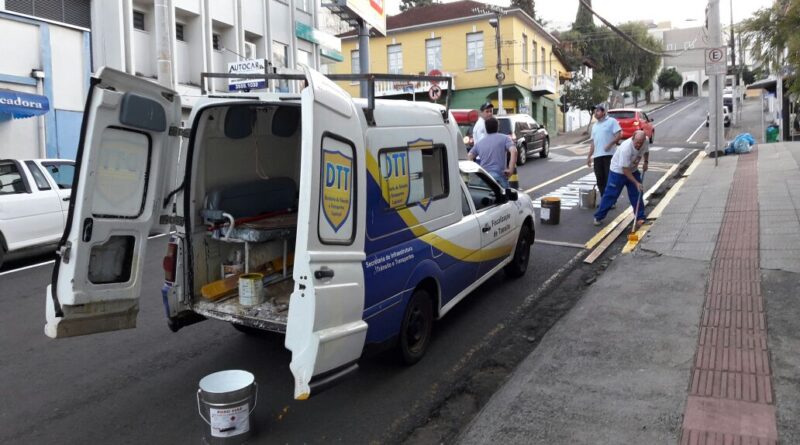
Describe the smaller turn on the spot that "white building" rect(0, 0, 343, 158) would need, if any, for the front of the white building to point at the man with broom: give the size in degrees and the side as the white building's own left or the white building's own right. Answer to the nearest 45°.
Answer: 0° — it already faces them

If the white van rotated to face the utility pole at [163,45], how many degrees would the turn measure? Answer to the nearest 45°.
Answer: approximately 45° to its left

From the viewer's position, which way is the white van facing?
facing away from the viewer and to the right of the viewer

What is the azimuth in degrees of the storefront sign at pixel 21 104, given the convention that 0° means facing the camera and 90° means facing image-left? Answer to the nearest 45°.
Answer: approximately 315°

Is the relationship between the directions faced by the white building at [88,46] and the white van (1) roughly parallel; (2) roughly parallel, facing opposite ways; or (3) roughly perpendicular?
roughly perpendicular

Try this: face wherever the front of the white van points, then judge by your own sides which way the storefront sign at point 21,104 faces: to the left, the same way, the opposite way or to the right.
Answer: to the right
